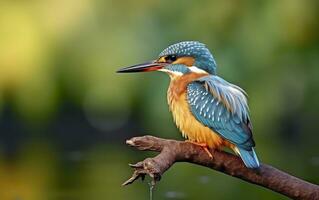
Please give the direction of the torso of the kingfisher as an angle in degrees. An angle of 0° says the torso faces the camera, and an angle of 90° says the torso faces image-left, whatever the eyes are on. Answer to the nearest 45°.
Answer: approximately 90°
